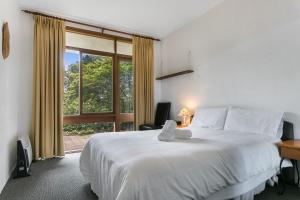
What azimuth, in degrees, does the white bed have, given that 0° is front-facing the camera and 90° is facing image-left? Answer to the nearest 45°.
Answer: approximately 45°

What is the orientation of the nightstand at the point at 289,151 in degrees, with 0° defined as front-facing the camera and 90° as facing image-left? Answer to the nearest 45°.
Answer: approximately 45°

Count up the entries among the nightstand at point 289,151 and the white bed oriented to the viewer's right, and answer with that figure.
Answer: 0

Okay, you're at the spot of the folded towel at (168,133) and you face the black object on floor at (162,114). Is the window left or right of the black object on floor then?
left

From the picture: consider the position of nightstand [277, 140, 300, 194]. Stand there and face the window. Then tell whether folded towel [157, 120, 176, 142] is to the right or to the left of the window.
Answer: left

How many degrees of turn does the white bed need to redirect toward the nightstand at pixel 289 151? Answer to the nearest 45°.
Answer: approximately 180°

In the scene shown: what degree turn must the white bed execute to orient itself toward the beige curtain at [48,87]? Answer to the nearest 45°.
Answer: approximately 90° to its right

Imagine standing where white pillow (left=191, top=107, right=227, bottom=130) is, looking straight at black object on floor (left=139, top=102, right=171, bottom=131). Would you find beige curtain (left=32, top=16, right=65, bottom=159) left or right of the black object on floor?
left

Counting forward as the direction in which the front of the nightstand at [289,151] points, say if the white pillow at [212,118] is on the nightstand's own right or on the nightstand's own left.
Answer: on the nightstand's own right
